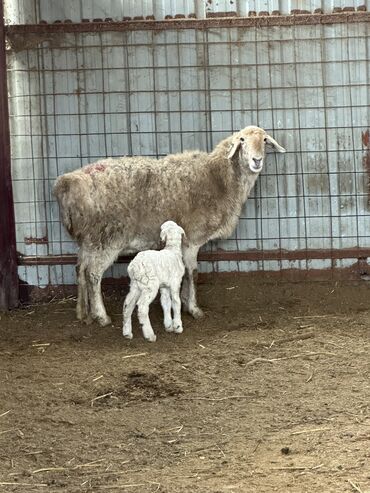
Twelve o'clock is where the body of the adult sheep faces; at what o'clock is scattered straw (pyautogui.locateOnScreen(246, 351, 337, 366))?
The scattered straw is roughly at 2 o'clock from the adult sheep.

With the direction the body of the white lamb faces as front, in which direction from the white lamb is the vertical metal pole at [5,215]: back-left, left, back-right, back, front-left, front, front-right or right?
left

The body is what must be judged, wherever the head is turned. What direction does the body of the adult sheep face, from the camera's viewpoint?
to the viewer's right

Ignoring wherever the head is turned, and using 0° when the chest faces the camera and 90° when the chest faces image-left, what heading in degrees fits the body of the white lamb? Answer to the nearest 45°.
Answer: approximately 225°

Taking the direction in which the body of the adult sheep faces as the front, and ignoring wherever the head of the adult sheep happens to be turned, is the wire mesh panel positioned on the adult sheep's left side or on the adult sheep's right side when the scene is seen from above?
on the adult sheep's left side

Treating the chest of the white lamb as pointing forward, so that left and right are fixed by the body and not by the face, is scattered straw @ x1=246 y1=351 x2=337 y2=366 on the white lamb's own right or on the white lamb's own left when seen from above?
on the white lamb's own right

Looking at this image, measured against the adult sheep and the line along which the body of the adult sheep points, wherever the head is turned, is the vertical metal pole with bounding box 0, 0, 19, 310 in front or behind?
behind

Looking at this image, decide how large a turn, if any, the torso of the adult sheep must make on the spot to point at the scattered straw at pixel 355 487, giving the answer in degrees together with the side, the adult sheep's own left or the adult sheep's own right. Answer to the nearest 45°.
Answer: approximately 90° to the adult sheep's own right

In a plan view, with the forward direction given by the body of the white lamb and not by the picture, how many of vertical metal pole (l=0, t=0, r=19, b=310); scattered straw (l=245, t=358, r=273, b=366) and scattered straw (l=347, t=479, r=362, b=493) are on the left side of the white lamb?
1

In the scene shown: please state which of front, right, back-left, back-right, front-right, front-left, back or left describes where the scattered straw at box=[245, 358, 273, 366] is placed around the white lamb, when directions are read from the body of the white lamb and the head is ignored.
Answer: right

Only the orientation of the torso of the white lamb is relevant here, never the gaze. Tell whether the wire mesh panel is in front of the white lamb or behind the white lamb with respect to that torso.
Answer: in front

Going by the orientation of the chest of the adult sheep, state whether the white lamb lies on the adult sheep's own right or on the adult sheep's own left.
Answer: on the adult sheep's own right
